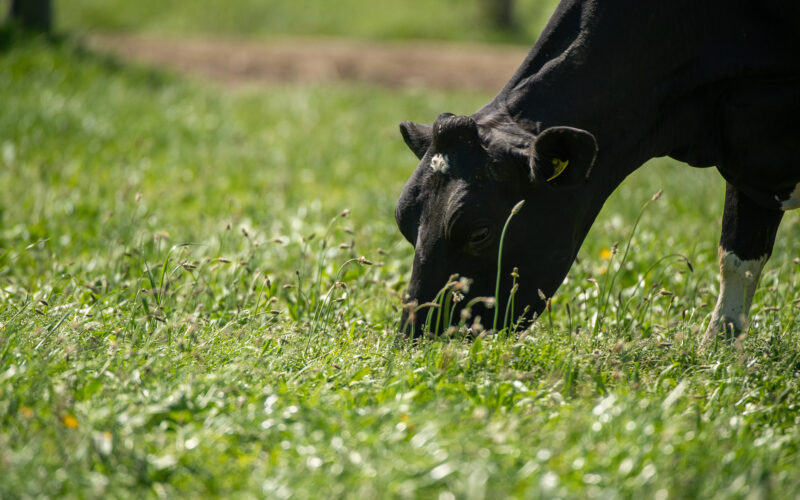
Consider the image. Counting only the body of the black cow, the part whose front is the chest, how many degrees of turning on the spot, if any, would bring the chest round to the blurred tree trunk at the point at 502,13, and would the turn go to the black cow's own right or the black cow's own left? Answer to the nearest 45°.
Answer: approximately 90° to the black cow's own right

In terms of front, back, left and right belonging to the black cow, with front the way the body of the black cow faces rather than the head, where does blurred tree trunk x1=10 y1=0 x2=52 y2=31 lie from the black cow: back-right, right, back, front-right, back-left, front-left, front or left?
front-right

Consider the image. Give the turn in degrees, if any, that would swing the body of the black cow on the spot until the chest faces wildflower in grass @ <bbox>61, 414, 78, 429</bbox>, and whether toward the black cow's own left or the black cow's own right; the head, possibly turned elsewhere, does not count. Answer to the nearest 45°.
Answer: approximately 45° to the black cow's own left

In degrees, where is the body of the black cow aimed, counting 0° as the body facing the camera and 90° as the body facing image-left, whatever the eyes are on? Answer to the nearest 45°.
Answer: approximately 90°
